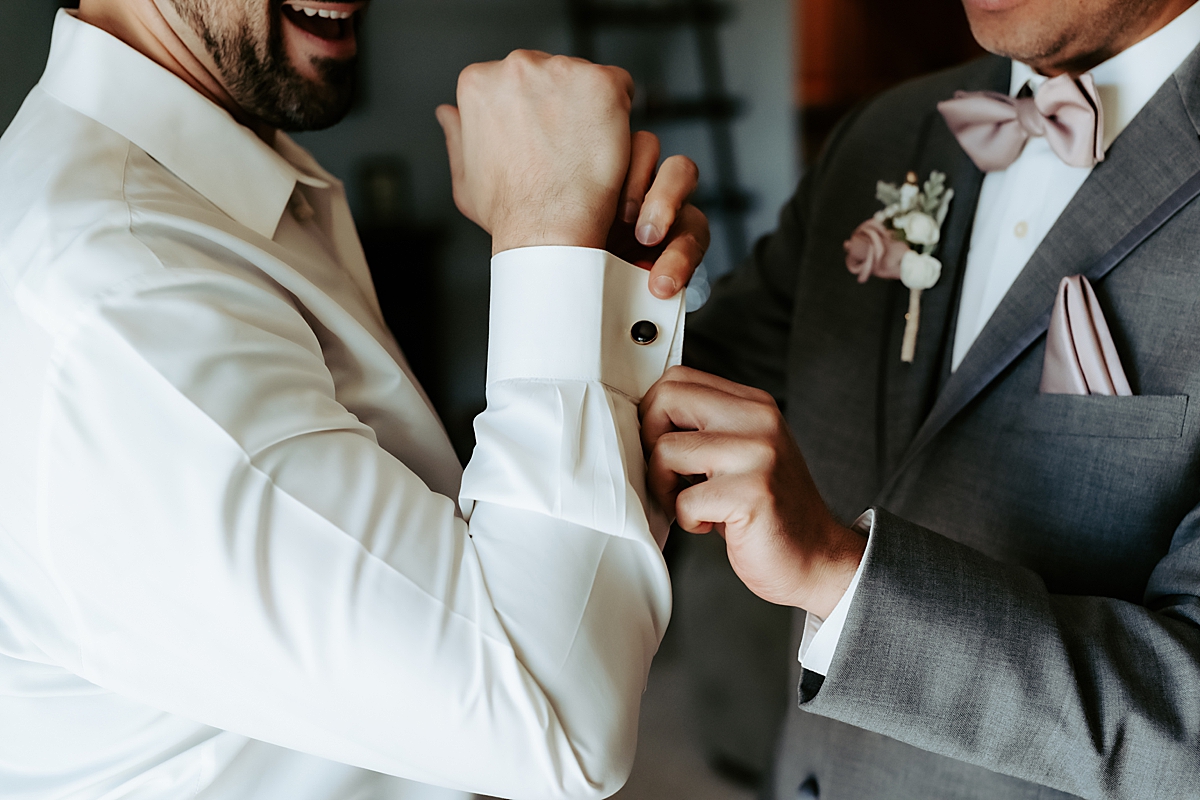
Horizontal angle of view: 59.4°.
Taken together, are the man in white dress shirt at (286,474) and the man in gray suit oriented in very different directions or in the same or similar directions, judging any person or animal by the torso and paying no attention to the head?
very different directions

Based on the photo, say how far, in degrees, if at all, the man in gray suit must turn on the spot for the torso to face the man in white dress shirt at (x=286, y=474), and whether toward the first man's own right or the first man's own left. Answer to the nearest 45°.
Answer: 0° — they already face them

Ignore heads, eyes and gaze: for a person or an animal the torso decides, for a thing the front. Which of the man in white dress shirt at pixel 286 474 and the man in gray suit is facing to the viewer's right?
the man in white dress shirt

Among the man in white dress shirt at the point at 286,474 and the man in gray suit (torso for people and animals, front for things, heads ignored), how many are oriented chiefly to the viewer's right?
1

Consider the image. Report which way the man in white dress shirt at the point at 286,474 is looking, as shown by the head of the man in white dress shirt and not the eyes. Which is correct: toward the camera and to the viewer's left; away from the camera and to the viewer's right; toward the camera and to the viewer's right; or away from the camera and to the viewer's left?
toward the camera and to the viewer's right

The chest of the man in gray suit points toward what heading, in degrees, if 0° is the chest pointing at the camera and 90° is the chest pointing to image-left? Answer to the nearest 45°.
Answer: approximately 45°

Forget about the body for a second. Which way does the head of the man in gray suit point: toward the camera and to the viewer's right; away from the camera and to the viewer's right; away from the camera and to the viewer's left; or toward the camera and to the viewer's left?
toward the camera and to the viewer's left

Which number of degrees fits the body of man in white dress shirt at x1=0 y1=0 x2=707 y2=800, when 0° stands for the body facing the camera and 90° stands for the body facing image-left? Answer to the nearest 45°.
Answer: approximately 270°

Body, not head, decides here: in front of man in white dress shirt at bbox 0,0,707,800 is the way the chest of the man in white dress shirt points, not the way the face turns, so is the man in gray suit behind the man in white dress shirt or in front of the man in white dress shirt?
in front
